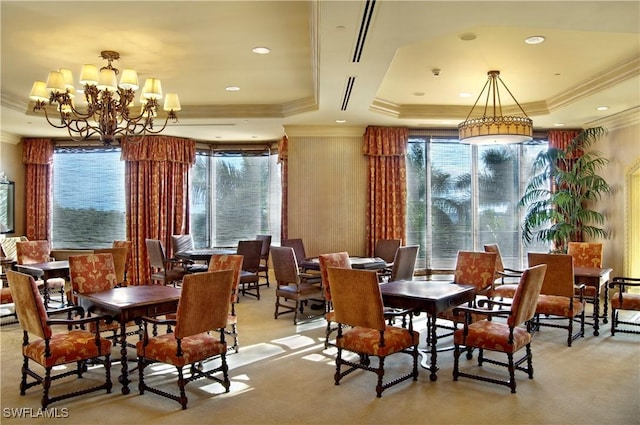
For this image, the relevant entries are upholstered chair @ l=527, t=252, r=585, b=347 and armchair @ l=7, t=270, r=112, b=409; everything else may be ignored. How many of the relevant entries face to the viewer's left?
0

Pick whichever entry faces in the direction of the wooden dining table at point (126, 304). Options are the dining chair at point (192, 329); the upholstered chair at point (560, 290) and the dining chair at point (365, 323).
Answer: the dining chair at point (192, 329)

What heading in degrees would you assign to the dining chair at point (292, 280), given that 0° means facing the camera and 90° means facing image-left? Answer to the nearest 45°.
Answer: approximately 225°

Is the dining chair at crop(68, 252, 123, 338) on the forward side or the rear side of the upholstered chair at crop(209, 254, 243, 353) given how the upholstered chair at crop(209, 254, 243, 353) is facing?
on the forward side

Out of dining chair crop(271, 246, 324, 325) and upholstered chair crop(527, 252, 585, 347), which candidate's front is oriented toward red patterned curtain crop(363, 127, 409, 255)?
the dining chair

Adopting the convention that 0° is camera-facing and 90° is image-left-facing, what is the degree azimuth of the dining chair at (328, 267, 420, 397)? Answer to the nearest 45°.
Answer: approximately 225°

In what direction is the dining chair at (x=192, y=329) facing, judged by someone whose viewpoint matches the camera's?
facing away from the viewer and to the left of the viewer

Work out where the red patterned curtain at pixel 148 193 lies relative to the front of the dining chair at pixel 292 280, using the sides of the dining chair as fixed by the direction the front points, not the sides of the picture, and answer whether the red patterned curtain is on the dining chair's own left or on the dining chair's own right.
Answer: on the dining chair's own left

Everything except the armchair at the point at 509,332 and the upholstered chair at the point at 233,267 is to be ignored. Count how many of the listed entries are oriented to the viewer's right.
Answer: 0

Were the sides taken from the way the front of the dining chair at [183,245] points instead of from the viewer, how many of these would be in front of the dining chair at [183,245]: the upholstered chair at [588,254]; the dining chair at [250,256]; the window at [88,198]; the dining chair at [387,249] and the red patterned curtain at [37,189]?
3

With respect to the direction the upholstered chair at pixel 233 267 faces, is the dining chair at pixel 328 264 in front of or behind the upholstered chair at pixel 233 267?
behind

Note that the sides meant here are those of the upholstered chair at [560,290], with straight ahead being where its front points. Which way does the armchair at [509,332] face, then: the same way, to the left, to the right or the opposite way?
to the left

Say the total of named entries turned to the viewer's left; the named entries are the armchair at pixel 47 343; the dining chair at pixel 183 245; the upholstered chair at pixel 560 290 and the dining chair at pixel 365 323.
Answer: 0

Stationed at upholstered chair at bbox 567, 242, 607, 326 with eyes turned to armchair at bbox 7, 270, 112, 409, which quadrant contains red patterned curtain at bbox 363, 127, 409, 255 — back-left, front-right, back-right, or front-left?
front-right
